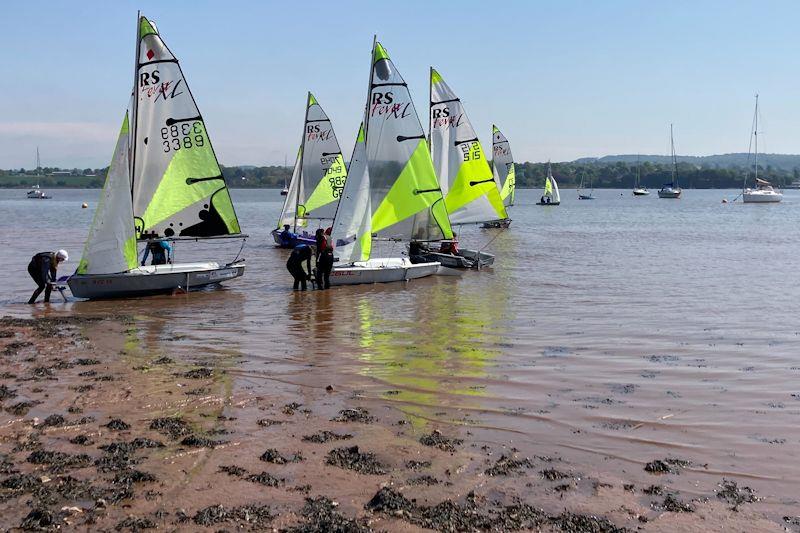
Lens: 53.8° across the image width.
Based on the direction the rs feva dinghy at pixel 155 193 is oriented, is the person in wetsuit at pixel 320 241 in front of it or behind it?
behind

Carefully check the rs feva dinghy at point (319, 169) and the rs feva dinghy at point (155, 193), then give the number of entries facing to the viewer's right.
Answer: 0

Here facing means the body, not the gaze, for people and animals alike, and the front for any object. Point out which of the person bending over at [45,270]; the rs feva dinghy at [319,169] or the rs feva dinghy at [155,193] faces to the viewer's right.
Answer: the person bending over

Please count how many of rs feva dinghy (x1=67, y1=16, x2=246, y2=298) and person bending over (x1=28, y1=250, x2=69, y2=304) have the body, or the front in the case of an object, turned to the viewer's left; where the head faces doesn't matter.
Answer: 1

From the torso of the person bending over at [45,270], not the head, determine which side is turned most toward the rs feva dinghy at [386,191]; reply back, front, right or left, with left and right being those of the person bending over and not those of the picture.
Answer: front

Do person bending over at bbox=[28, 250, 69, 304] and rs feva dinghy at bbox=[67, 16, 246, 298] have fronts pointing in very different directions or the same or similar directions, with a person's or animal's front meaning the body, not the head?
very different directions

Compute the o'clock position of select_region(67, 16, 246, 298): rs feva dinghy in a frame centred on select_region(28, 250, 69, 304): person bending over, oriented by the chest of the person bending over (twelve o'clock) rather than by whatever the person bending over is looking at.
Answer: The rs feva dinghy is roughly at 12 o'clock from the person bending over.

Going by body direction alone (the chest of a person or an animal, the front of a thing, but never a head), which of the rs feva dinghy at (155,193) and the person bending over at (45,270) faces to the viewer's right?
the person bending over

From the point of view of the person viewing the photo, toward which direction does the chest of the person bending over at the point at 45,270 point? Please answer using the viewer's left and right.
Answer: facing to the right of the viewer

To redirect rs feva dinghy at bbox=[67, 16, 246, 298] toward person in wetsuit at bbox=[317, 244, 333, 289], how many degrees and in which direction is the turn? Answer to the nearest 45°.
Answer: approximately 180°

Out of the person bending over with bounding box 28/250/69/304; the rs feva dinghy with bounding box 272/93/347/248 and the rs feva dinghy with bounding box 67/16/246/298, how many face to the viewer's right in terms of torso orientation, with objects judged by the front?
1

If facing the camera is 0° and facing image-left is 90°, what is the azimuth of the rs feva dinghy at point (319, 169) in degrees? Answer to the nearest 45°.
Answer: approximately 45°

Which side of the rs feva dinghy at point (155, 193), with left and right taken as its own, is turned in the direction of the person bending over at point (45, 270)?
front

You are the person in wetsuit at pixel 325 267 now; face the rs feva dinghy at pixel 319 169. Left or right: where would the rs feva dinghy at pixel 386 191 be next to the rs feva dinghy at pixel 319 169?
right

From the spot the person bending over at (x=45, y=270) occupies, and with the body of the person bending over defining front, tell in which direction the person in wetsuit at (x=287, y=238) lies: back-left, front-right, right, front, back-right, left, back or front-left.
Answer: front-left

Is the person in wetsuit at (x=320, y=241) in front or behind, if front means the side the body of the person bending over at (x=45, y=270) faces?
in front

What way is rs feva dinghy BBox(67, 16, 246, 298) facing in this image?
to the viewer's left
